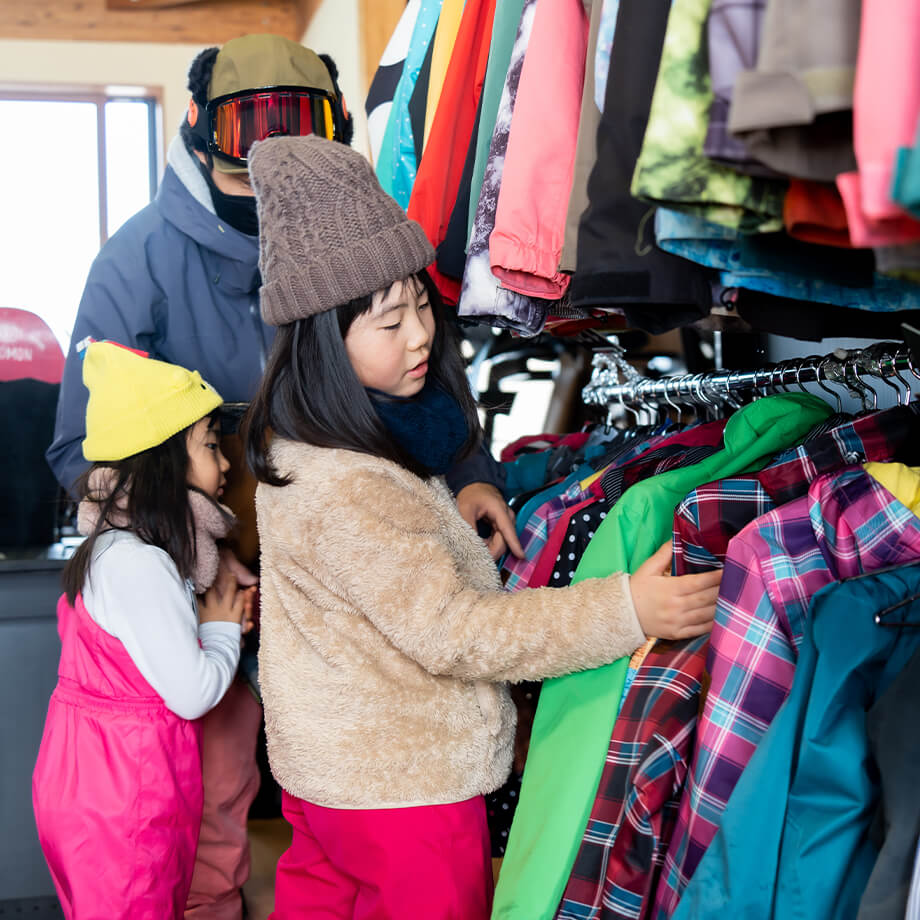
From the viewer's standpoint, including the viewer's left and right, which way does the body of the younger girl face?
facing to the right of the viewer

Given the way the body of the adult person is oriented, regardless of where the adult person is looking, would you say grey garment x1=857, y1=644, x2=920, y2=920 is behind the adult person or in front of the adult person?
in front

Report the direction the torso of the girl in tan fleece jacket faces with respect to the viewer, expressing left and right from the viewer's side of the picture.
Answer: facing to the right of the viewer

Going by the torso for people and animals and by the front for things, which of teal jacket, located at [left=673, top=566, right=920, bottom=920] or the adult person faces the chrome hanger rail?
the adult person

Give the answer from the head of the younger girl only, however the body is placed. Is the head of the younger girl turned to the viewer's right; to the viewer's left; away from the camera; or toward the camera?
to the viewer's right

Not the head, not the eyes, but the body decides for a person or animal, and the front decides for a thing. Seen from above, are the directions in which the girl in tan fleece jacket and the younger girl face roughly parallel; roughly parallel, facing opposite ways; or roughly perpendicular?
roughly parallel

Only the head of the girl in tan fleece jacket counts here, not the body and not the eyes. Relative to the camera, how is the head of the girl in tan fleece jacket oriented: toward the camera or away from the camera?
toward the camera

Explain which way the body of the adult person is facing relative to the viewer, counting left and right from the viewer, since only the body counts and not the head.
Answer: facing the viewer and to the right of the viewer
